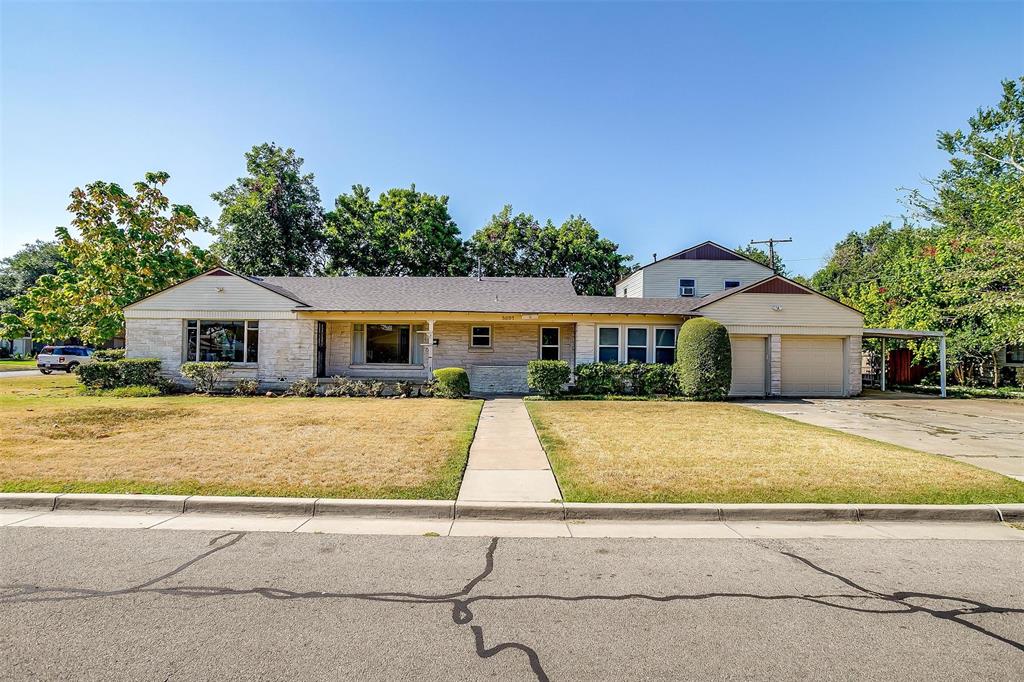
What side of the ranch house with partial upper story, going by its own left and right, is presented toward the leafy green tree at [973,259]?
left

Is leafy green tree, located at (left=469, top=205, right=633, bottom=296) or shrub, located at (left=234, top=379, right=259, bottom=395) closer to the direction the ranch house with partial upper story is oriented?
the shrub

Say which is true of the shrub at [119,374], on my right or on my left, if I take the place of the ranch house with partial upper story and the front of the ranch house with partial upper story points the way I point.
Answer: on my right

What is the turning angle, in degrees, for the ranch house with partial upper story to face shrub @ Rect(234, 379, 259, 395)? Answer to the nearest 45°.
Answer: approximately 90° to its right

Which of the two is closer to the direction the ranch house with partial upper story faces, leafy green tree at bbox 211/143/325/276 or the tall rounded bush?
the tall rounded bush

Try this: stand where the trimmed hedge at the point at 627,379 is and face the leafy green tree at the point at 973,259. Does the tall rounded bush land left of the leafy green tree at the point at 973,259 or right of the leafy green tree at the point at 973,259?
right

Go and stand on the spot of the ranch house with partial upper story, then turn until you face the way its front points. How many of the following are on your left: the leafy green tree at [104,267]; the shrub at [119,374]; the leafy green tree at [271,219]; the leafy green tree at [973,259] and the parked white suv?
1

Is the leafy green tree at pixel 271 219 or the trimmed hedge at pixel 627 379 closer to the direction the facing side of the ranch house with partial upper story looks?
the trimmed hedge

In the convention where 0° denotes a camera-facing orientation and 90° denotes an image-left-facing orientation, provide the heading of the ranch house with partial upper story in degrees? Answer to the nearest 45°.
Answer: approximately 0°

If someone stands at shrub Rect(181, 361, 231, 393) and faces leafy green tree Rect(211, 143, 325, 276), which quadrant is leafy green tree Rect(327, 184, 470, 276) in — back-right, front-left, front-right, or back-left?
front-right

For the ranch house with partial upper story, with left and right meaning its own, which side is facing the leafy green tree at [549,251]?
back

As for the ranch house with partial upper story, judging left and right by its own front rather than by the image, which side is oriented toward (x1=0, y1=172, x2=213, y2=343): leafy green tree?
right

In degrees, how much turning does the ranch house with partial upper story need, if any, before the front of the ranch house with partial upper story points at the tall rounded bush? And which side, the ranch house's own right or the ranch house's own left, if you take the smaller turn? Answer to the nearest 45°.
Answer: approximately 90° to the ranch house's own left

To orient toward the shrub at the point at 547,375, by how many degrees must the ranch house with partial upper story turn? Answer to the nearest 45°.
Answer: approximately 45° to its left

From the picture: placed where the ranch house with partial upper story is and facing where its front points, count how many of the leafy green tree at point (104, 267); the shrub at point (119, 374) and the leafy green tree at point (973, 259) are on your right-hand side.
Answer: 2

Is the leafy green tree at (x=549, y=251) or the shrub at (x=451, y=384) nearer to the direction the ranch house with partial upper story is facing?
the shrub

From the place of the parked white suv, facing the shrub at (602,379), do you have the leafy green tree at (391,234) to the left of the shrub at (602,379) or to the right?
left

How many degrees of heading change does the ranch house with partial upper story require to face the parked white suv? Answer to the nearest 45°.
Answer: approximately 135° to its right

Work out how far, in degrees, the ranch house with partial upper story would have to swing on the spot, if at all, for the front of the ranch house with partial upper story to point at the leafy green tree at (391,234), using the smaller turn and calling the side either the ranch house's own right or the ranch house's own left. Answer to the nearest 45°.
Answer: approximately 180°
